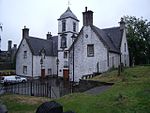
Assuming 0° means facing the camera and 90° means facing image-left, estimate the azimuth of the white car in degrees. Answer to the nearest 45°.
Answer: approximately 270°

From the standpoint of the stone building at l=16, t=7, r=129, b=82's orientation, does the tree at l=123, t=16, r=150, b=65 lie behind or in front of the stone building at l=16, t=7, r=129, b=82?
behind

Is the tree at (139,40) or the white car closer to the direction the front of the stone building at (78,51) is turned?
the white car

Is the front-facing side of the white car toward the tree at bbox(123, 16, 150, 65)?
yes

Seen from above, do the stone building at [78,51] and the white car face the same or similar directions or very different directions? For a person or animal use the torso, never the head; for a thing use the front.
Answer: very different directions

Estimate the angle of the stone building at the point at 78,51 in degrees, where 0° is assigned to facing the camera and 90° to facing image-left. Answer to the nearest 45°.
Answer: approximately 45°

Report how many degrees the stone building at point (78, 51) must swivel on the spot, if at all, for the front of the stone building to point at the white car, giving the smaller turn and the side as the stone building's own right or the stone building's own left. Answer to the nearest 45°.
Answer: approximately 45° to the stone building's own right
